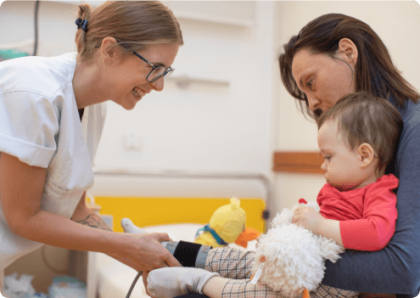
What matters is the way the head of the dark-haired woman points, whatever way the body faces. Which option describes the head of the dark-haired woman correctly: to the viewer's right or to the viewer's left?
to the viewer's left

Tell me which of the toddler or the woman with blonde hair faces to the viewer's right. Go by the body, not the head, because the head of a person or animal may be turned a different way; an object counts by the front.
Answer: the woman with blonde hair

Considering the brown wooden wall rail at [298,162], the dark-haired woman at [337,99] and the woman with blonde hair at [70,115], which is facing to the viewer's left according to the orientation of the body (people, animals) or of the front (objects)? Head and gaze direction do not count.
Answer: the dark-haired woman

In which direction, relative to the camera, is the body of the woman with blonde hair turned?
to the viewer's right

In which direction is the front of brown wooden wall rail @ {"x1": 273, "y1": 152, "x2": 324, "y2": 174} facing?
toward the camera

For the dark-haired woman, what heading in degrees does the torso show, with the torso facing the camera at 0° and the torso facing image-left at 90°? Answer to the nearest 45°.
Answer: approximately 90°

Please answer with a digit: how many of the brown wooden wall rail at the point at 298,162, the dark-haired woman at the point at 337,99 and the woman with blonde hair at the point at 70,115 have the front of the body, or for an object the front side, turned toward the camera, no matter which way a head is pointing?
1

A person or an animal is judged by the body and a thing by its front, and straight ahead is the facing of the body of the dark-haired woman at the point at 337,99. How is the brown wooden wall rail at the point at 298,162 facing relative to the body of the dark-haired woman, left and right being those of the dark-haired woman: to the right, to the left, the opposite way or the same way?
to the left

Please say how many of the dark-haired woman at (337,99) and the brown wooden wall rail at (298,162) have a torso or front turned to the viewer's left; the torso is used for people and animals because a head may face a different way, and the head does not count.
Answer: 1

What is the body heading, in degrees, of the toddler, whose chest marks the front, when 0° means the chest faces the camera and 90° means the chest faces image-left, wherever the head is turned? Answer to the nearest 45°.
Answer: approximately 90°

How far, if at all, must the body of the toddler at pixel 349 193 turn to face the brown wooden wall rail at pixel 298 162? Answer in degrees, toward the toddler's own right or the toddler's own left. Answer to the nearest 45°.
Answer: approximately 90° to the toddler's own right

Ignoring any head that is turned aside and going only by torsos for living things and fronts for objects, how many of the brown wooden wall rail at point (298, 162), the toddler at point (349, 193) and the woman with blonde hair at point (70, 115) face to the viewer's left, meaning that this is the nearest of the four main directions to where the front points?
1
